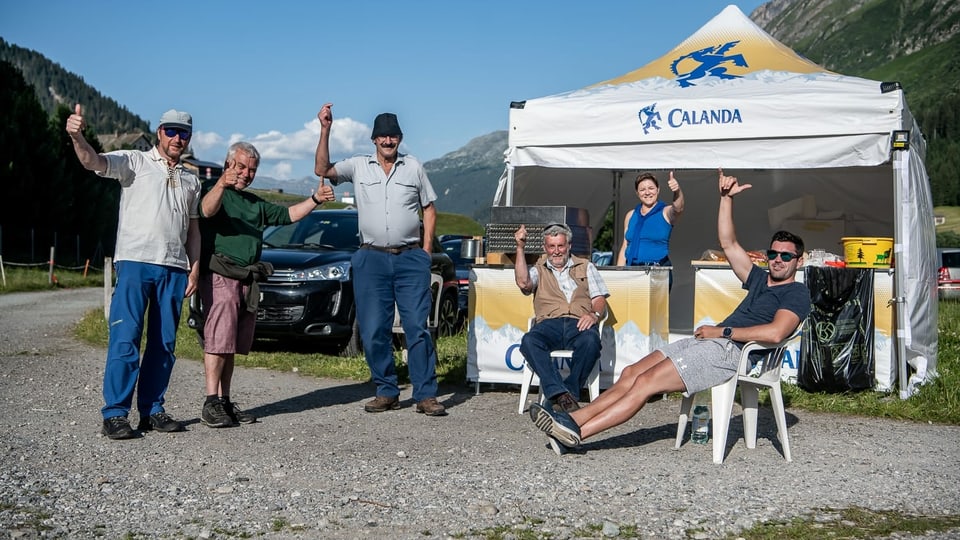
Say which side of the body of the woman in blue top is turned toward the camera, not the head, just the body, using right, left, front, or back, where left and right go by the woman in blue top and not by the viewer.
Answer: front

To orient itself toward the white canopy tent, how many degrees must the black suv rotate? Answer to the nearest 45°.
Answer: approximately 90° to its left

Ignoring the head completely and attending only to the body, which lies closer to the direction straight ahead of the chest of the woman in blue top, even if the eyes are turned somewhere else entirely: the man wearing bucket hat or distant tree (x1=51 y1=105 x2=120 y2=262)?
the man wearing bucket hat

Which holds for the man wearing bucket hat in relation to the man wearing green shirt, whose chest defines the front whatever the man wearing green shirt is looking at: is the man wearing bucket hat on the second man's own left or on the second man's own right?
on the second man's own left

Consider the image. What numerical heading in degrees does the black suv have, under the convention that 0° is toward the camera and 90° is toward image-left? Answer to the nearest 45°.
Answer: approximately 45°

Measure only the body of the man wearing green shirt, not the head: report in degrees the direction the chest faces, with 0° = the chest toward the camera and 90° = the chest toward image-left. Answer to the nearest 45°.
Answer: approximately 315°

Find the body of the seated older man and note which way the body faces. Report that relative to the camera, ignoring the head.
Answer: toward the camera

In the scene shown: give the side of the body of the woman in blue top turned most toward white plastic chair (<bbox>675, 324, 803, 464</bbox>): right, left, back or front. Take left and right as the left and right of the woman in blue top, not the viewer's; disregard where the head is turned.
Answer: front

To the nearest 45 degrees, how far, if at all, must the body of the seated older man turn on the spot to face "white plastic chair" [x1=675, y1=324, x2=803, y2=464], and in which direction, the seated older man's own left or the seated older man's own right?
approximately 45° to the seated older man's own left

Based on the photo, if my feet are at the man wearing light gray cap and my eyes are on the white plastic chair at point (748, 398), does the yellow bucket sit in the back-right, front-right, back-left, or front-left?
front-left

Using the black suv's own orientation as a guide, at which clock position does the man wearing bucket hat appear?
The man wearing bucket hat is roughly at 10 o'clock from the black suv.

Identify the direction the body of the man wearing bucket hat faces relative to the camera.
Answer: toward the camera

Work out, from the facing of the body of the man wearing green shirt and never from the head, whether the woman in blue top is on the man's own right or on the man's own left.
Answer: on the man's own left
